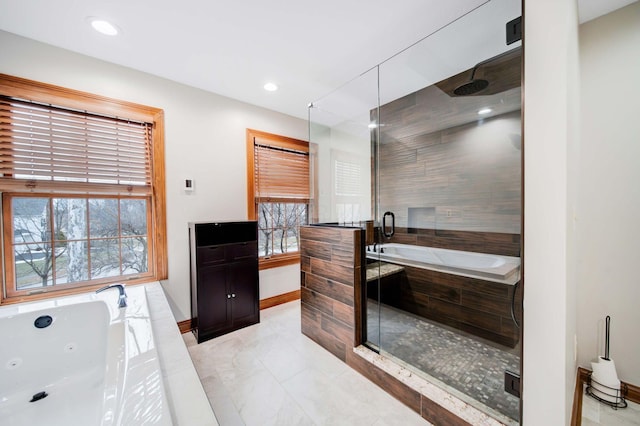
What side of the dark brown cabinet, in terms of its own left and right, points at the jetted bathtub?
right

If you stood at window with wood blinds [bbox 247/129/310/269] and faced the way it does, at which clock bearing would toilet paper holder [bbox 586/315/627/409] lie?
The toilet paper holder is roughly at 12 o'clock from the window with wood blinds.

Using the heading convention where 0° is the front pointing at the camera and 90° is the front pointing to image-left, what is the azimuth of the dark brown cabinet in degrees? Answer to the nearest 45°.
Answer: approximately 315°

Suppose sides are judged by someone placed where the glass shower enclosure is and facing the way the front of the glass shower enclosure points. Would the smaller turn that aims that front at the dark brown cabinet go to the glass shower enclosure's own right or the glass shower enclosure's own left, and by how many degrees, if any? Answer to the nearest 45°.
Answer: approximately 45° to the glass shower enclosure's own right

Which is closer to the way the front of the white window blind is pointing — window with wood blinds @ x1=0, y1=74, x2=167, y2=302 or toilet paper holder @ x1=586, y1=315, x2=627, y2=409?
the toilet paper holder
